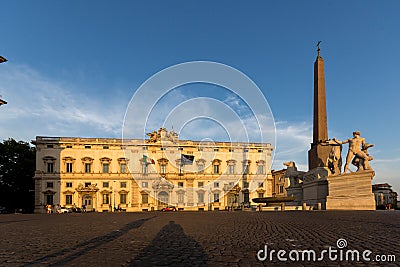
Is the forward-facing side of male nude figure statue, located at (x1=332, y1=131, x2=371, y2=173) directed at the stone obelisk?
no

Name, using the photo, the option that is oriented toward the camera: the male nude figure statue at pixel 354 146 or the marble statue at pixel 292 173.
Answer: the male nude figure statue

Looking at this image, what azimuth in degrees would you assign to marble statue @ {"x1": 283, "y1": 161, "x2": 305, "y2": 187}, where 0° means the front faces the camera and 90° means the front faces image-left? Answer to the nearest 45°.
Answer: approximately 90°

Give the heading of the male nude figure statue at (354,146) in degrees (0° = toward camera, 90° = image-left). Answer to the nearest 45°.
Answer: approximately 0°

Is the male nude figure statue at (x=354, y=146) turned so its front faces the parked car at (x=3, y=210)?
no
